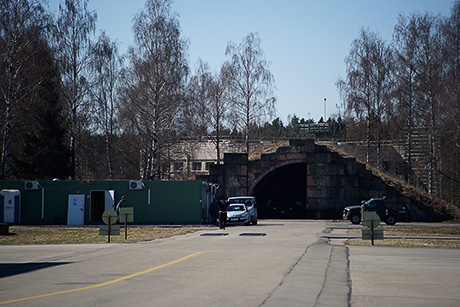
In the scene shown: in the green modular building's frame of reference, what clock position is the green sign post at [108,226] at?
The green sign post is roughly at 12 o'clock from the green modular building.

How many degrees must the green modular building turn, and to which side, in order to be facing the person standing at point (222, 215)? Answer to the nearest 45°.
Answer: approximately 45° to its left

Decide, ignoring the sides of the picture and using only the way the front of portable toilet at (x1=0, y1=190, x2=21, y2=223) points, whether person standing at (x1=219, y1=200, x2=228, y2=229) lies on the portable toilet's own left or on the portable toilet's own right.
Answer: on the portable toilet's own left

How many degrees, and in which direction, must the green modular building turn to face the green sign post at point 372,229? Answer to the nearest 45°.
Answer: approximately 45° to its left

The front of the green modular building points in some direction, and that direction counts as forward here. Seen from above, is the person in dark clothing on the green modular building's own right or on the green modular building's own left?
on the green modular building's own left

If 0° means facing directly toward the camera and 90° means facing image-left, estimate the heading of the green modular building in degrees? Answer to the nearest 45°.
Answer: approximately 0°

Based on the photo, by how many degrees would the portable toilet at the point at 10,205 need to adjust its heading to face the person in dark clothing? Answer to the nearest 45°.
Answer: approximately 45° to its left

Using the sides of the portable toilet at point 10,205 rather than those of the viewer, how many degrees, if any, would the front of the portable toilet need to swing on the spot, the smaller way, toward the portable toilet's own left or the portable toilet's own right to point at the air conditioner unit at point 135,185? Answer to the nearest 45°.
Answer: approximately 45° to the portable toilet's own left

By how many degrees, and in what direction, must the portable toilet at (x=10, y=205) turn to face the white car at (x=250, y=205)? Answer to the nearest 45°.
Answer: approximately 90° to its left
